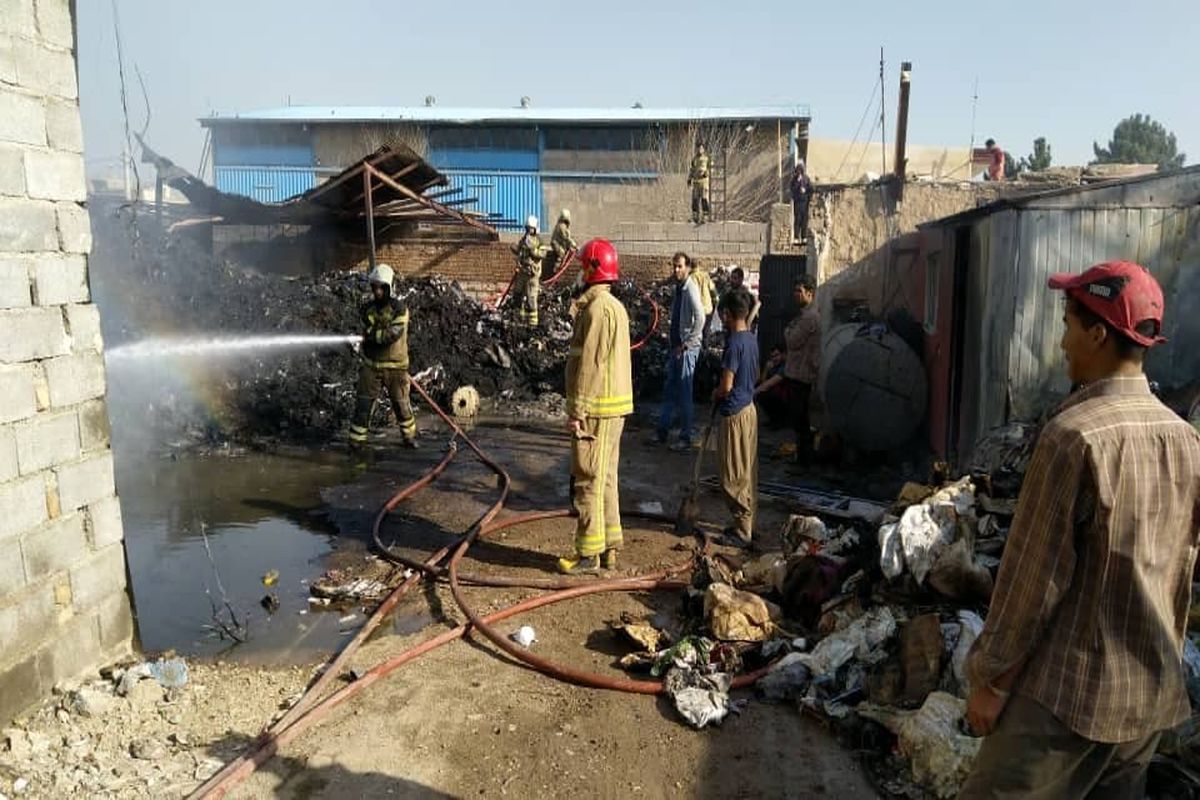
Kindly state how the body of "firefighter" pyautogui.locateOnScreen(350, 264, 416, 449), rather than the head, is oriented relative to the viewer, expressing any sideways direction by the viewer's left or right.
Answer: facing the viewer and to the left of the viewer

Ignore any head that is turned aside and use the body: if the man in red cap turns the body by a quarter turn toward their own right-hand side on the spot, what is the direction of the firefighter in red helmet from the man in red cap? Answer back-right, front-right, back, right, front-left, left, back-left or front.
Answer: left

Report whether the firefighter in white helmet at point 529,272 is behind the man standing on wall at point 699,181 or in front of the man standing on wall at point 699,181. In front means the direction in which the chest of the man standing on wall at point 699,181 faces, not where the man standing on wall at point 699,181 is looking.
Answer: in front

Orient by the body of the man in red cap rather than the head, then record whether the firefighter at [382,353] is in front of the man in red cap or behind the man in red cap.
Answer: in front

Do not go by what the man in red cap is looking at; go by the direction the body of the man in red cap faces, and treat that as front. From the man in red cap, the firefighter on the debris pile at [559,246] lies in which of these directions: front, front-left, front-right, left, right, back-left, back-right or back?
front

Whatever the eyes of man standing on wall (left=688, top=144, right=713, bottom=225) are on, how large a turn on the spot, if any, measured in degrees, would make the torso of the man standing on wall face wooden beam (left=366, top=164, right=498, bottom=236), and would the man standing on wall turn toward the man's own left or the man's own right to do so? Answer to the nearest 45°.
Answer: approximately 45° to the man's own right

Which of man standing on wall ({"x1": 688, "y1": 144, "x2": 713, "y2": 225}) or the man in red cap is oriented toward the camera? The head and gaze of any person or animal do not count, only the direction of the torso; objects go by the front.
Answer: the man standing on wall

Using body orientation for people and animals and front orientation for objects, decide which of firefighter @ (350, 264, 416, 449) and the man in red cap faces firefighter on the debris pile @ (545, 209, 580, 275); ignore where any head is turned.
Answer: the man in red cap

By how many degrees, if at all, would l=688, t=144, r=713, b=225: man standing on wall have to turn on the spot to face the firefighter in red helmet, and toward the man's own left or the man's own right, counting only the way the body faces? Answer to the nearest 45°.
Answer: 0° — they already face them

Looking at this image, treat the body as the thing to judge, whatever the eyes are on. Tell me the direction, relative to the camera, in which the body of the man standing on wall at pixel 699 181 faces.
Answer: toward the camera

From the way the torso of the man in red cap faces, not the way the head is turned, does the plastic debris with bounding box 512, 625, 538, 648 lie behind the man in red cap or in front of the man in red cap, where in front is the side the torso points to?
in front

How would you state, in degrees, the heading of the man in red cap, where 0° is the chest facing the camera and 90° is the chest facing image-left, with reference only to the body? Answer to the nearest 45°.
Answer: approximately 135°

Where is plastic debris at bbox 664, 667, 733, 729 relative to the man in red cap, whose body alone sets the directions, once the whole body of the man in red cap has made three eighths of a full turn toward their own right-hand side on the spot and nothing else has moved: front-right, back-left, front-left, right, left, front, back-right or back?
back-left

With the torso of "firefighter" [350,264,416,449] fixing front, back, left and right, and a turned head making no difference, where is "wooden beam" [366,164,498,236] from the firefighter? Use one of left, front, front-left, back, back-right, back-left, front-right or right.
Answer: back-right

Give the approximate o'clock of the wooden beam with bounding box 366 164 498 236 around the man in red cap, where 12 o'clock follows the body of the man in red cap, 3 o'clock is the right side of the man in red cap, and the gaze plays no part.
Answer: The wooden beam is roughly at 12 o'clock from the man in red cap.

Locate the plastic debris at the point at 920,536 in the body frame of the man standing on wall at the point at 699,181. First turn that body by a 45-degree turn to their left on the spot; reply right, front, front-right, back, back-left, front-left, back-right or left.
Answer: front-right

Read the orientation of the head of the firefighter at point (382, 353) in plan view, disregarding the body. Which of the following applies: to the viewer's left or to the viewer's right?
to the viewer's left
